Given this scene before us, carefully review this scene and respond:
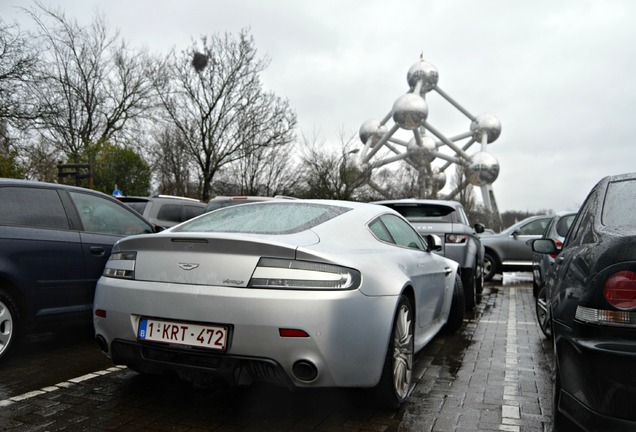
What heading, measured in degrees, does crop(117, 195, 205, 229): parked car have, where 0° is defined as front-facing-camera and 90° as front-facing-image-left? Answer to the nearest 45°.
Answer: approximately 225°

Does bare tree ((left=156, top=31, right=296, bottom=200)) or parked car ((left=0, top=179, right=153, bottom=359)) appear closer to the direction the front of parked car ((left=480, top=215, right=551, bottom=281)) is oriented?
the bare tree

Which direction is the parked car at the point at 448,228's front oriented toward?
away from the camera

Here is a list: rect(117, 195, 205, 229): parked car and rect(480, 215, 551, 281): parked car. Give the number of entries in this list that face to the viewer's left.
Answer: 1

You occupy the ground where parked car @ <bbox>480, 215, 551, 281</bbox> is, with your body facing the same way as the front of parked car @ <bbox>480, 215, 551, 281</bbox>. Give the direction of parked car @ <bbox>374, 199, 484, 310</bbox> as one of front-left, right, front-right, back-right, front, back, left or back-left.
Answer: left

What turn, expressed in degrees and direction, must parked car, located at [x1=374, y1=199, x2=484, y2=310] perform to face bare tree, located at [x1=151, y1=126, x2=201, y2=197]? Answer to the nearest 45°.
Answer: approximately 45° to its left

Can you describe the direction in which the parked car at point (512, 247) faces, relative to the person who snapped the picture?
facing to the left of the viewer

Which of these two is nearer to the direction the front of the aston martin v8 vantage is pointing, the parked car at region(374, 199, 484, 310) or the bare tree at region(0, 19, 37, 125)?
the parked car

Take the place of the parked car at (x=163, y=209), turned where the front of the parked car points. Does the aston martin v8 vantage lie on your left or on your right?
on your right

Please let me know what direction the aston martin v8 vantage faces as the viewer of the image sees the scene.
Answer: facing away from the viewer and to the right of the viewer

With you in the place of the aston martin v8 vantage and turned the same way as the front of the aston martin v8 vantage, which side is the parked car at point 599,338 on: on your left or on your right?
on your right

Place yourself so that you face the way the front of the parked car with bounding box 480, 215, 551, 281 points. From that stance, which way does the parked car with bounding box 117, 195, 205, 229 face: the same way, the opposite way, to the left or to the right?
to the right

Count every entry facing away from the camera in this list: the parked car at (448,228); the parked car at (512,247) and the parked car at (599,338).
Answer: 2
